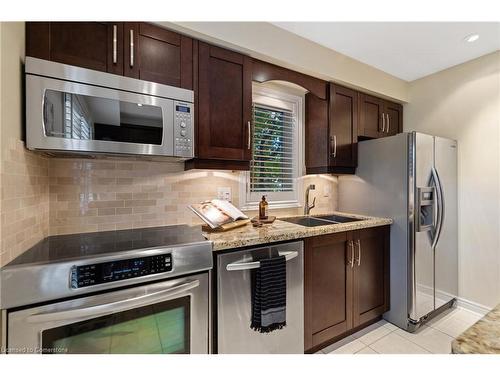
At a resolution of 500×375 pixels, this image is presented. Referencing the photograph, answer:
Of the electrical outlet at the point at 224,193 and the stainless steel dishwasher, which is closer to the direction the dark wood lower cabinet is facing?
the stainless steel dishwasher

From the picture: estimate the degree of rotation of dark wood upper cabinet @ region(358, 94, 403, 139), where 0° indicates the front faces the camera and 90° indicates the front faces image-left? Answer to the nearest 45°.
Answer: approximately 315°

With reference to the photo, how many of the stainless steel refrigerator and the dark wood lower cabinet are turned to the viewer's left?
0

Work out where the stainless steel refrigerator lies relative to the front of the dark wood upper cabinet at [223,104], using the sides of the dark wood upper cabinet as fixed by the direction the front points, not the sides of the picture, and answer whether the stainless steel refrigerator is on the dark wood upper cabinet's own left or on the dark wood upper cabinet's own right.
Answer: on the dark wood upper cabinet's own left

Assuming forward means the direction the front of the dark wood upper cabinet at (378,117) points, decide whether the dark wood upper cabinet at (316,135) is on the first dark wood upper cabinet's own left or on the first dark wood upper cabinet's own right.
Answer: on the first dark wood upper cabinet's own right

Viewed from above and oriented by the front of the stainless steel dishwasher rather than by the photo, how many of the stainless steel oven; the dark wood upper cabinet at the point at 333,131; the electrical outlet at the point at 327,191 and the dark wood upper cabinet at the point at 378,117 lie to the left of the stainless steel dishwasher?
3

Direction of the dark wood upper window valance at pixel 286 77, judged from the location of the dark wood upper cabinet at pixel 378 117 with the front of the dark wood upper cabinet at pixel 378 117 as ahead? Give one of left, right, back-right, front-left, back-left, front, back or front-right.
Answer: right

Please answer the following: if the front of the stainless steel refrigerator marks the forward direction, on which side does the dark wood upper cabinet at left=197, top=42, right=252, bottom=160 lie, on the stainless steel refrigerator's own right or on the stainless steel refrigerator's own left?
on the stainless steel refrigerator's own right

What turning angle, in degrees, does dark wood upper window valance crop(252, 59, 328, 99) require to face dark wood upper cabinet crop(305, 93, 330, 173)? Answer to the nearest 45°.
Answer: approximately 90° to its left

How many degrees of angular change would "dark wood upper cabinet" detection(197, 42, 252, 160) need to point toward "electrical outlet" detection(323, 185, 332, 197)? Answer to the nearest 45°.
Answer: approximately 90° to its left

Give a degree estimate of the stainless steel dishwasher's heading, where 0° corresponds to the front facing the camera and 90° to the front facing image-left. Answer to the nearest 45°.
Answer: approximately 315°

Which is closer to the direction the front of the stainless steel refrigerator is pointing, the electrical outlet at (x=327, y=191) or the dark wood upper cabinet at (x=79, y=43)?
the dark wood upper cabinet

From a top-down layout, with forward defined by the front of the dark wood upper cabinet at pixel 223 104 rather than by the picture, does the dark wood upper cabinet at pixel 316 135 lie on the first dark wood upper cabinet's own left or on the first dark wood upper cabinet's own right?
on the first dark wood upper cabinet's own left

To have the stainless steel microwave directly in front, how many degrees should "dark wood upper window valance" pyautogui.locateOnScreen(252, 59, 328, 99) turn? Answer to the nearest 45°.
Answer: approximately 90° to its right
